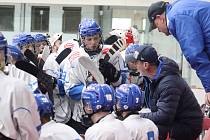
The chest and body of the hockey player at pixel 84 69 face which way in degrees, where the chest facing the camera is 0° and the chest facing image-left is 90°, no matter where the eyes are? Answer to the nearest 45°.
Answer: approximately 315°

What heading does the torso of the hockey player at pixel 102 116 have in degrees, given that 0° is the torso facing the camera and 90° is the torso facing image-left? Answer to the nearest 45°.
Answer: approximately 135°

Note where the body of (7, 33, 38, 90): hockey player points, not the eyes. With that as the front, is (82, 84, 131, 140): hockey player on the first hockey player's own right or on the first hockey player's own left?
on the first hockey player's own right

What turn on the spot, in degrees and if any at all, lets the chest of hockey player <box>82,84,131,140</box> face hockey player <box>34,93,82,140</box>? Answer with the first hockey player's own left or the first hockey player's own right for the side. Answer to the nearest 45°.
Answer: approximately 90° to the first hockey player's own left

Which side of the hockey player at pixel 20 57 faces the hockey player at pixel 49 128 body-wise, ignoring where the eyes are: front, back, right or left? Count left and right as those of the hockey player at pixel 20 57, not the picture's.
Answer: right

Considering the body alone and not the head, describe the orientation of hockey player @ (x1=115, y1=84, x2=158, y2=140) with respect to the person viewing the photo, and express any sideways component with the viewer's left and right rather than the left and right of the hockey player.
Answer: facing away from the viewer and to the left of the viewer

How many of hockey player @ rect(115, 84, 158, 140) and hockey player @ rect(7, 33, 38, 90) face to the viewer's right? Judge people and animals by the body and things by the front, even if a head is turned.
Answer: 1

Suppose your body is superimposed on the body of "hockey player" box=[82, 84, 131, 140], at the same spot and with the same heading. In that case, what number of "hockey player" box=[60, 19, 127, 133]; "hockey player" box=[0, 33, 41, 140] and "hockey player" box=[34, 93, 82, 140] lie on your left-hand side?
2

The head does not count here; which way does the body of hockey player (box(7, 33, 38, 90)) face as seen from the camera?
to the viewer's right

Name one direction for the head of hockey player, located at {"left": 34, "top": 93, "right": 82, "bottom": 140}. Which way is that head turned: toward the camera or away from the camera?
away from the camera
